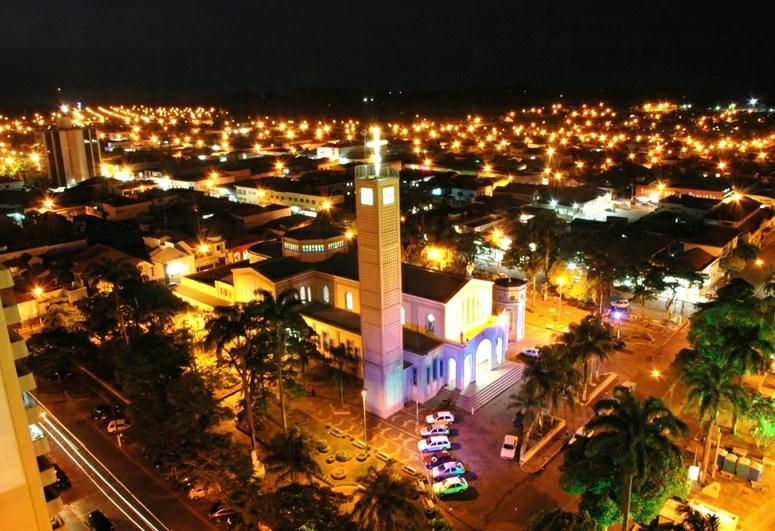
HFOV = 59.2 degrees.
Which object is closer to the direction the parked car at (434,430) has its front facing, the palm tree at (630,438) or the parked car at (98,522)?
the parked car

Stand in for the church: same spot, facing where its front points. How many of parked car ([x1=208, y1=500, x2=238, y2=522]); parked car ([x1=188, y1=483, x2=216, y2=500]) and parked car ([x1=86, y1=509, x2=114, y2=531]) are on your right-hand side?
3

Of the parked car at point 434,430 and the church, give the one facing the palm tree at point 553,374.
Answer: the church

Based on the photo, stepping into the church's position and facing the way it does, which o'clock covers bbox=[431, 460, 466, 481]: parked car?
The parked car is roughly at 1 o'clock from the church.

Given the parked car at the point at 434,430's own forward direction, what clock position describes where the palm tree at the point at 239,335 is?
The palm tree is roughly at 12 o'clock from the parked car.

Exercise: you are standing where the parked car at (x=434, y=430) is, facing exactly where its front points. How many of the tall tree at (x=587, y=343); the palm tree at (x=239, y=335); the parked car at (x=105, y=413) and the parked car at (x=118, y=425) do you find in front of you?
3

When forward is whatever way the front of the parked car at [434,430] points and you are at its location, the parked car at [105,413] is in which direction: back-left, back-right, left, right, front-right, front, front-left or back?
front

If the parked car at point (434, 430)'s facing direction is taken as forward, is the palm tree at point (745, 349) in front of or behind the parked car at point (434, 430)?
behind

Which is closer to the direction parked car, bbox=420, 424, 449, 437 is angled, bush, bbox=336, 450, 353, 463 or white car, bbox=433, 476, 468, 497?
the bush

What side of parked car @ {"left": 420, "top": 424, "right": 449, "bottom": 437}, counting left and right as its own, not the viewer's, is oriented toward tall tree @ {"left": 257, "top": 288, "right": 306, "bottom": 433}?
front

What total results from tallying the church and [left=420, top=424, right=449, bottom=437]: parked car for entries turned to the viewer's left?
1

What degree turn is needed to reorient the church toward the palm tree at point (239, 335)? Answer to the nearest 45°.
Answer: approximately 90° to its right

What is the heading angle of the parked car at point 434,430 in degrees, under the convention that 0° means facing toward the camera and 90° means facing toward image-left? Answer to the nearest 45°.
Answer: approximately 90°

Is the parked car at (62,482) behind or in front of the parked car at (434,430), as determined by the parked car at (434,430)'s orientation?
in front

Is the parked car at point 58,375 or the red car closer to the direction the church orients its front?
the red car

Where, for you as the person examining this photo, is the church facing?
facing the viewer and to the right of the viewer

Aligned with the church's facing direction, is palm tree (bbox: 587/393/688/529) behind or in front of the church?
in front

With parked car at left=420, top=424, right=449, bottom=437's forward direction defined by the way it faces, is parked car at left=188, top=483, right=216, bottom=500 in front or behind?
in front

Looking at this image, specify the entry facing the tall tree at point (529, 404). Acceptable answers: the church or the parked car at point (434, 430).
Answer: the church

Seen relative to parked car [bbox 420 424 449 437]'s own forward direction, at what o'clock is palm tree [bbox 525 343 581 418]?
The palm tree is roughly at 6 o'clock from the parked car.
